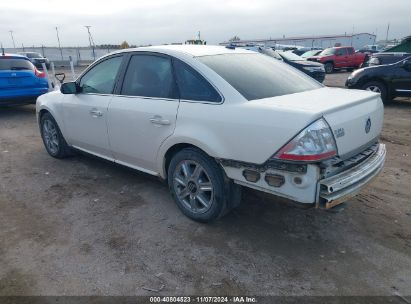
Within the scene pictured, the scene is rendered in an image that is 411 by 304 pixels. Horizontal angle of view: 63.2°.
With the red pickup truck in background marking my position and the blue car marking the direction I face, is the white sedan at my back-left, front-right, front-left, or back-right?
front-left

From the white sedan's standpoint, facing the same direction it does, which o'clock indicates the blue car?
The blue car is roughly at 12 o'clock from the white sedan.

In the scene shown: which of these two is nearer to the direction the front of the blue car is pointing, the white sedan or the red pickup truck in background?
the red pickup truck in background

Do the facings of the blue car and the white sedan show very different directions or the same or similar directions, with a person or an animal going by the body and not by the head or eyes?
same or similar directions

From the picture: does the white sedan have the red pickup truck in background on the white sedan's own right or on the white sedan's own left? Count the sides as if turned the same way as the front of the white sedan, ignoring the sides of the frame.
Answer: on the white sedan's own right

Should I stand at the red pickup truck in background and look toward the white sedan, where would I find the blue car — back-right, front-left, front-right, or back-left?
front-right

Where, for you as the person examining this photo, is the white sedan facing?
facing away from the viewer and to the left of the viewer

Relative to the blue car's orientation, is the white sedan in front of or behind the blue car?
behind

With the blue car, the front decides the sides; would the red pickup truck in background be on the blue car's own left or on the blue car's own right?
on the blue car's own right

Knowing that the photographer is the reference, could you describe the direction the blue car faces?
facing away from the viewer

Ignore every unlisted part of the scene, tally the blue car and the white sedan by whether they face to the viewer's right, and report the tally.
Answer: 0
